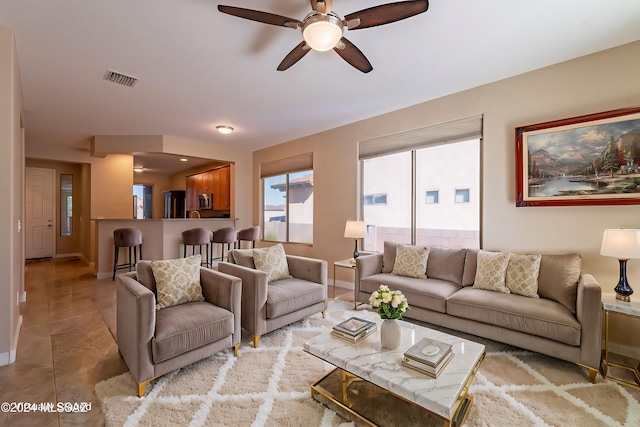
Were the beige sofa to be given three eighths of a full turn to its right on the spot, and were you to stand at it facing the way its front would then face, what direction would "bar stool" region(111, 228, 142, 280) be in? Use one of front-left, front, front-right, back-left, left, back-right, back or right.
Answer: left

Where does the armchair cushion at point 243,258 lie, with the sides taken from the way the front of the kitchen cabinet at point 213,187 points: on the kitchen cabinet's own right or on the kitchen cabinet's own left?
on the kitchen cabinet's own left

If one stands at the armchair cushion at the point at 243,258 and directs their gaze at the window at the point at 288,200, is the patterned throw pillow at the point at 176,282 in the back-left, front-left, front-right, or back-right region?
back-left

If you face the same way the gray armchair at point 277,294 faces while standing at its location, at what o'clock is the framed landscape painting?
The framed landscape painting is roughly at 11 o'clock from the gray armchair.

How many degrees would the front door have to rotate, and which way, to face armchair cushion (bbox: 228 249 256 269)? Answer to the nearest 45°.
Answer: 0° — it already faces it

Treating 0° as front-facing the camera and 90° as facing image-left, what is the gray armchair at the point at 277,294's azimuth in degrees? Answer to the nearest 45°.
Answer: approximately 315°

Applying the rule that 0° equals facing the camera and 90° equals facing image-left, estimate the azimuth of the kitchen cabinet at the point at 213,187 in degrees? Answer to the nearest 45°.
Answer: approximately 45°

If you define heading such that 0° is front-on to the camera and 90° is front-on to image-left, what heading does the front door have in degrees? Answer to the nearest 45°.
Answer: approximately 0°

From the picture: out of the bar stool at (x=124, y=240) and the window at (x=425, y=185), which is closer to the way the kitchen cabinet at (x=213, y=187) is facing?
the bar stool

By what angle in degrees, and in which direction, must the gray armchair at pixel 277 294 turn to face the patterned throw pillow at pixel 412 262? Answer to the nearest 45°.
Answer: approximately 45° to its left

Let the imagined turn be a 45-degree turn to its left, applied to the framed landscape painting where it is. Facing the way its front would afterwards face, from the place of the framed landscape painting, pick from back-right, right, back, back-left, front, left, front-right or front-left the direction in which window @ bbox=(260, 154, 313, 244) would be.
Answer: right

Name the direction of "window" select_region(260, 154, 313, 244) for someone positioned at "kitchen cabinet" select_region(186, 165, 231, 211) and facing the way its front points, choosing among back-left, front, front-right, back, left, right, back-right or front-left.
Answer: left

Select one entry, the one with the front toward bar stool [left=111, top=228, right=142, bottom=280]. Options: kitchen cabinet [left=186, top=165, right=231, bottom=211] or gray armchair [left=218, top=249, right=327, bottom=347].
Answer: the kitchen cabinet
